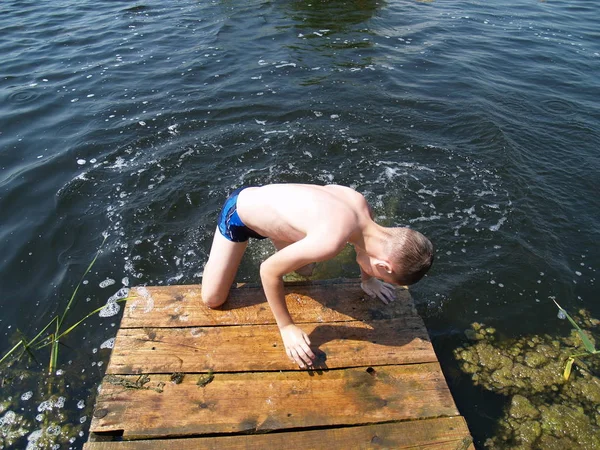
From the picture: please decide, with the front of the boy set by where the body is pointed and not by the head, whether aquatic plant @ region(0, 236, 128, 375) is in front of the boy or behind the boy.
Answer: behind

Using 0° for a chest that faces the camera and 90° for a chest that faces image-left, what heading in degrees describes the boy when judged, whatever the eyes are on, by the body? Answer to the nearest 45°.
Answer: approximately 315°

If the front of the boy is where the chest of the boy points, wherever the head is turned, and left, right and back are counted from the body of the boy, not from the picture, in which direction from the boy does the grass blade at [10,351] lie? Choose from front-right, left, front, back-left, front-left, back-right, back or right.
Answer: back-right
